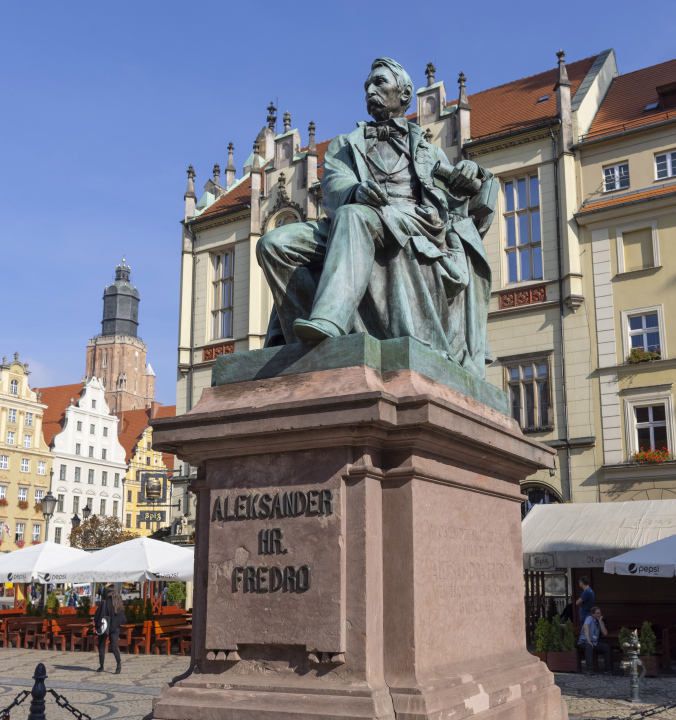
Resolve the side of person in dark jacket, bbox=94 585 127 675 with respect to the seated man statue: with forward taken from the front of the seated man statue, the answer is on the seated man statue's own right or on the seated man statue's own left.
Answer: on the seated man statue's own right

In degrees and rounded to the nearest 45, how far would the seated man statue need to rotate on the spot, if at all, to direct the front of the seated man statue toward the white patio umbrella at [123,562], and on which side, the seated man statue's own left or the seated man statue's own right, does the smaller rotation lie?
approximately 135° to the seated man statue's own right

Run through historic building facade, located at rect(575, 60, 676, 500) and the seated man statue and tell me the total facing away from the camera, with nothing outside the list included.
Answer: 0

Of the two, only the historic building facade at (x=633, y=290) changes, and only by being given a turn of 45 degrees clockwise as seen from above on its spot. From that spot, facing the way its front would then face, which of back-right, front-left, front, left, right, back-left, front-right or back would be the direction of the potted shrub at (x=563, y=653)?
left

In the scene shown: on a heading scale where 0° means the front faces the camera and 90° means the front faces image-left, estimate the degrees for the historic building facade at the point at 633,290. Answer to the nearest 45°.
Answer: approximately 45°

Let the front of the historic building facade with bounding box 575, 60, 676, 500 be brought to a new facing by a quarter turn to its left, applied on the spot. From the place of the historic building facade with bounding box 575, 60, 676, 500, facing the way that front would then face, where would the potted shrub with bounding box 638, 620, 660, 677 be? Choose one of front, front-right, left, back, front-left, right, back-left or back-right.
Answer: front-right

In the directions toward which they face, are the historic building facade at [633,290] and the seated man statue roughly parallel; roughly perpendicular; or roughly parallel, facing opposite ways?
roughly parallel

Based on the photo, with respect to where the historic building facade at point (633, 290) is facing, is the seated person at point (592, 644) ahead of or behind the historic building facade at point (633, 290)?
ahead

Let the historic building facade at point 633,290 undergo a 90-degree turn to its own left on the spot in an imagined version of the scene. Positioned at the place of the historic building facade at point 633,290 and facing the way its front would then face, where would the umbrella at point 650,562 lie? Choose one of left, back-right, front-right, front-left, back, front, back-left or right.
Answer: front-right

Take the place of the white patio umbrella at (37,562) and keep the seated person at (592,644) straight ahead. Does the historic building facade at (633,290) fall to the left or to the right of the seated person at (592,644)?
left

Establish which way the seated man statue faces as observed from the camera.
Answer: facing the viewer and to the left of the viewer
